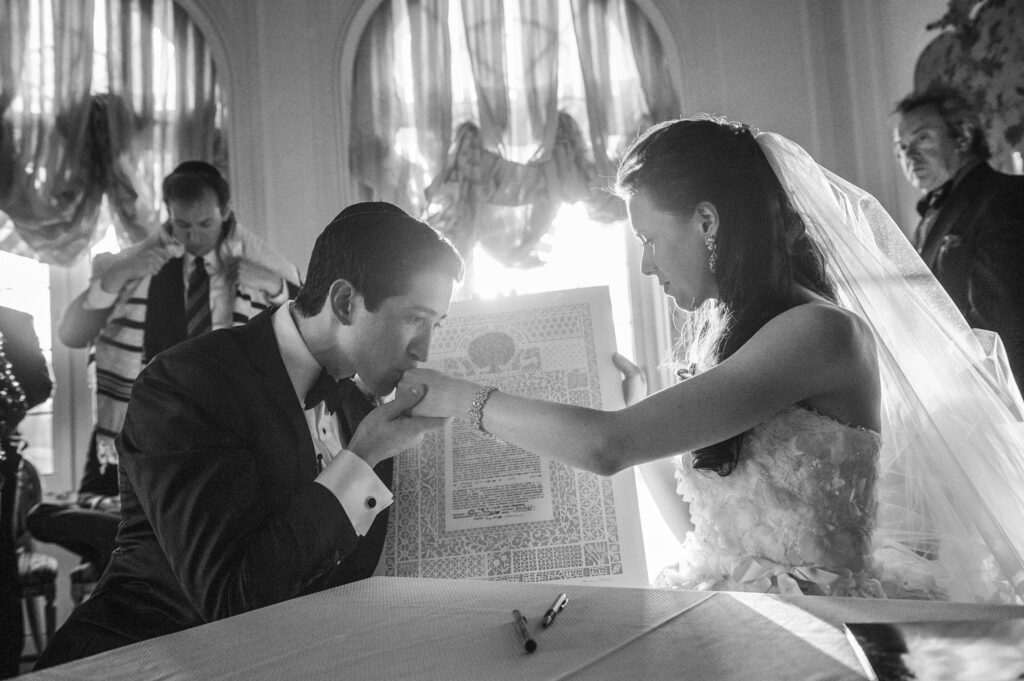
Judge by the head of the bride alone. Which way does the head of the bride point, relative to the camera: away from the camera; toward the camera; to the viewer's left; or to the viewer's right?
to the viewer's left

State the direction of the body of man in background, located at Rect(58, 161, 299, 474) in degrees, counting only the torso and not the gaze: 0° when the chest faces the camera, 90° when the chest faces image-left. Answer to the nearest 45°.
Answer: approximately 0°

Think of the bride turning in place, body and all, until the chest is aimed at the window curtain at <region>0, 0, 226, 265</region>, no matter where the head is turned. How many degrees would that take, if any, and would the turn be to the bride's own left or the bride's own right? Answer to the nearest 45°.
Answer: approximately 45° to the bride's own right

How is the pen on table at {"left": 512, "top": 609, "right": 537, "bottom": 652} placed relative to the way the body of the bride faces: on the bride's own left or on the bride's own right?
on the bride's own left

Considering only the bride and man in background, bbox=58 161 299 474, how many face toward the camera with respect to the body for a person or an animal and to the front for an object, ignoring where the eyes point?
1

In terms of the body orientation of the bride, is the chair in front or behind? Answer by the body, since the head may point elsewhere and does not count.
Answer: in front

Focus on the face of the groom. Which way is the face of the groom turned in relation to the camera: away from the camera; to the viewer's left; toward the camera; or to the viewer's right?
to the viewer's right

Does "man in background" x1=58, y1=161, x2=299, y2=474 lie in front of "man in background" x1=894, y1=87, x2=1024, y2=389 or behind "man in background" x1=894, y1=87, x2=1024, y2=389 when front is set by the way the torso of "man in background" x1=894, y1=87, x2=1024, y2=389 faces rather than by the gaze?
in front

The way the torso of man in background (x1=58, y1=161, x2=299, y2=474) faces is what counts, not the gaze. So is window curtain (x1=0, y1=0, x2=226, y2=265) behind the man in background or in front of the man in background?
behind

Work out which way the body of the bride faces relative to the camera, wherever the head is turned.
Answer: to the viewer's left
